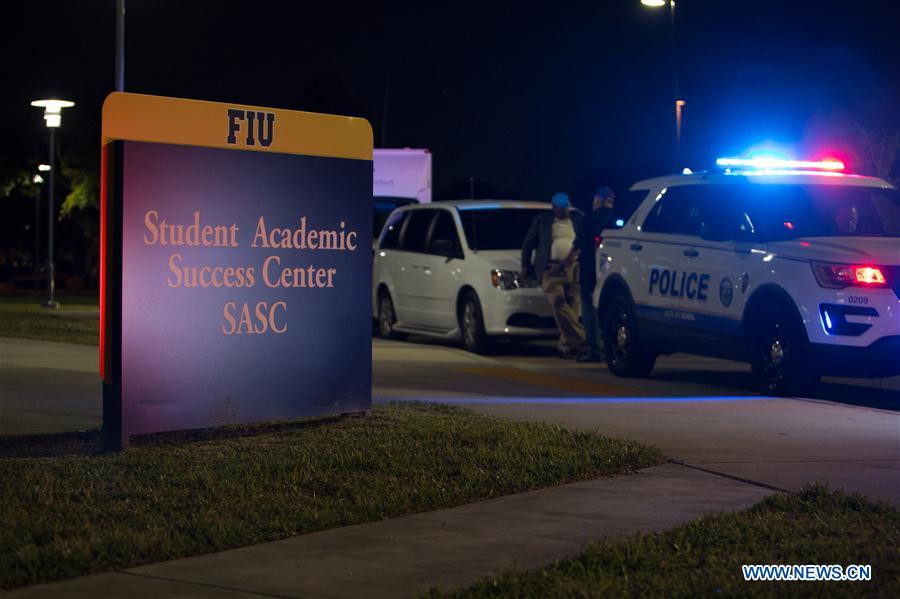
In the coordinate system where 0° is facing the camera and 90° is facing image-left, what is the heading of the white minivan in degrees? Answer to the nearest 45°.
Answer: approximately 315°

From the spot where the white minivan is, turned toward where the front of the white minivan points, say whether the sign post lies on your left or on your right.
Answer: on your right
